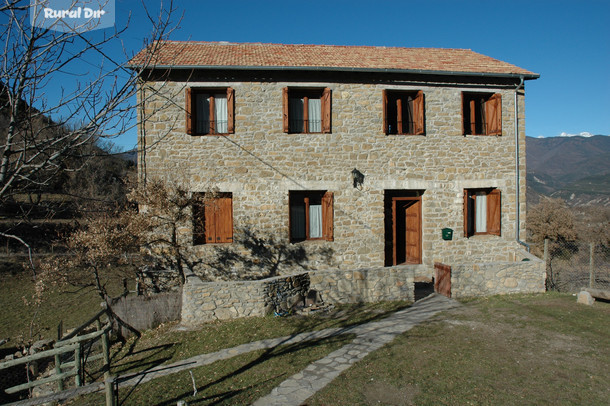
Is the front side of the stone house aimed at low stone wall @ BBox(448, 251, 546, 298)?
no

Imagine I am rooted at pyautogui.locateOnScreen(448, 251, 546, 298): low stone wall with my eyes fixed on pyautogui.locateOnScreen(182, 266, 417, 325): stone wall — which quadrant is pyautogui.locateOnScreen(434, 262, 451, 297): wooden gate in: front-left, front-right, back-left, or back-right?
front-right

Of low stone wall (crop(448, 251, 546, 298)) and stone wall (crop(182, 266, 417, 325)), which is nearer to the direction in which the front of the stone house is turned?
the stone wall

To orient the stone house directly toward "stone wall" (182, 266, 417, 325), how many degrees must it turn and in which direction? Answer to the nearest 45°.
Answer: approximately 45° to its right

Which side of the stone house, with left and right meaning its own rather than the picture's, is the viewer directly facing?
front
